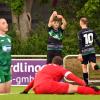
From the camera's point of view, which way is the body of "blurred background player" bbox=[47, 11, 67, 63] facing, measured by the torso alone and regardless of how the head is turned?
toward the camera

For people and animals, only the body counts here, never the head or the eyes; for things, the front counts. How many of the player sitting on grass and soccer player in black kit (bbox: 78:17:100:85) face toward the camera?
0

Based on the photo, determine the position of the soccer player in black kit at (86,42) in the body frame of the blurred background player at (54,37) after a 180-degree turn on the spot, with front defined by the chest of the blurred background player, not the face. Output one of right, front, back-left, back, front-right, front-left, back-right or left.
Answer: right

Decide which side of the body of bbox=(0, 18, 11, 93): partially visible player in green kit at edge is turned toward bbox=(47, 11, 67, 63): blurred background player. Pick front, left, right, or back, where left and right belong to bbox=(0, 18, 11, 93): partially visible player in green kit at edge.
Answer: left

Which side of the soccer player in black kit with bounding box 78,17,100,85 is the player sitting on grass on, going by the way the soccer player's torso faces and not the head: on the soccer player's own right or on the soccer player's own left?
on the soccer player's own left

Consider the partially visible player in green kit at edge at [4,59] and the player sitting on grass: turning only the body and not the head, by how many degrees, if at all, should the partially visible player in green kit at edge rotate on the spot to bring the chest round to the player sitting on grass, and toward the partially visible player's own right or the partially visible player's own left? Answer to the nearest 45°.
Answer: approximately 45° to the partially visible player's own left

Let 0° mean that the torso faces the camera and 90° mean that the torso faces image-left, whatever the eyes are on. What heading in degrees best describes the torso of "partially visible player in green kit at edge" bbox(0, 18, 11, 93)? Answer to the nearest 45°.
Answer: approximately 315°

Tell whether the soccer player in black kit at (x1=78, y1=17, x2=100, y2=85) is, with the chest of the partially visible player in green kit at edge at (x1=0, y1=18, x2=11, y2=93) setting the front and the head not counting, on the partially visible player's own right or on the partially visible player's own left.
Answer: on the partially visible player's own left

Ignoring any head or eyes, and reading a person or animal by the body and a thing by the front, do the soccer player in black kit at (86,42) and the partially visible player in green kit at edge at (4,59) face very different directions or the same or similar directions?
very different directions
